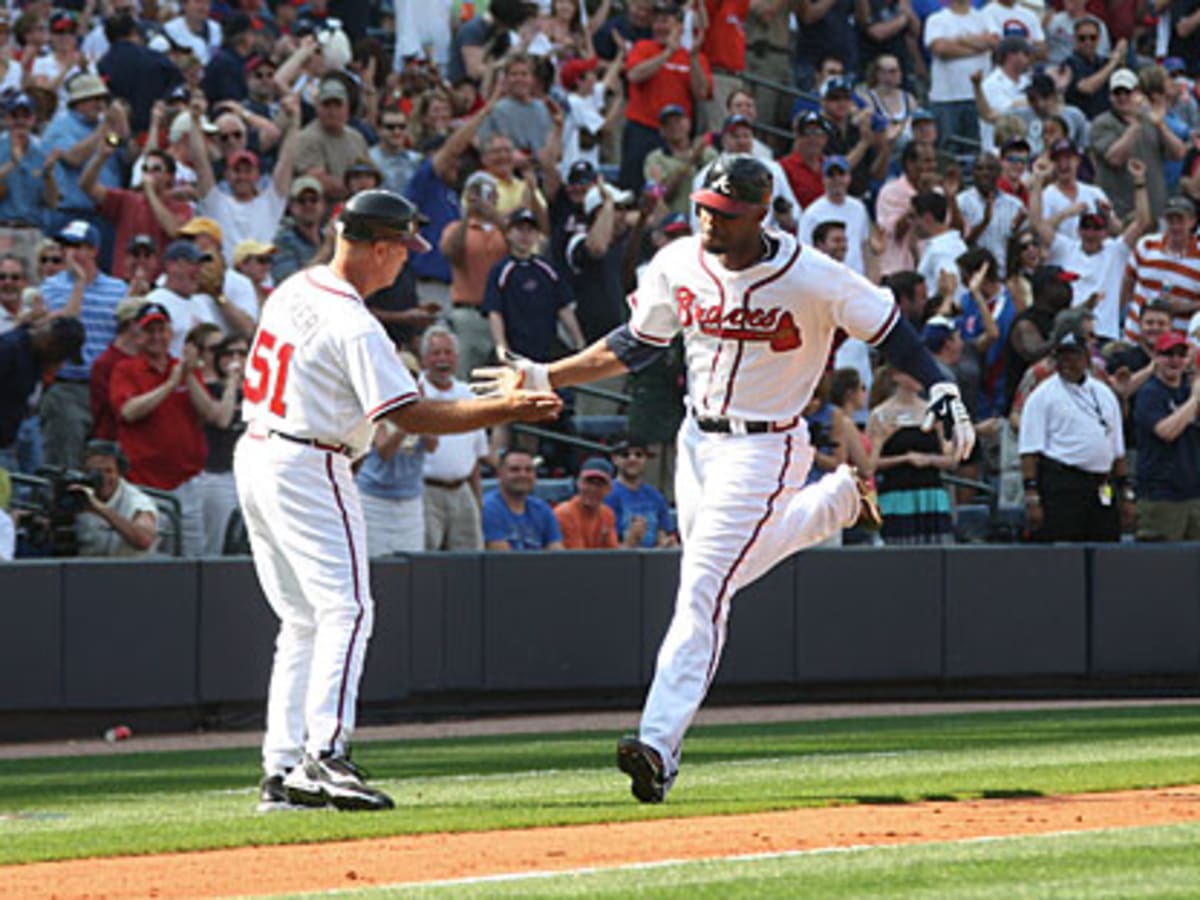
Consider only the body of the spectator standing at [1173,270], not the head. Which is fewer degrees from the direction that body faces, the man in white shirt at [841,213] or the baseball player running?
the baseball player running

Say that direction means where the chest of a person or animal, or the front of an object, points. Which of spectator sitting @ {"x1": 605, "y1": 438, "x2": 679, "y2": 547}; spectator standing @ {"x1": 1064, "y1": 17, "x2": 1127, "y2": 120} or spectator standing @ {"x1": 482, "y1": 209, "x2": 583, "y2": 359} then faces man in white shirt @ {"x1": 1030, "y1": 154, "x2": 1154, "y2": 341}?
spectator standing @ {"x1": 1064, "y1": 17, "x2": 1127, "y2": 120}

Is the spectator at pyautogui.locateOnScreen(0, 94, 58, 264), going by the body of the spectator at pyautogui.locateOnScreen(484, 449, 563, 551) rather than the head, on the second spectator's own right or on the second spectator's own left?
on the second spectator's own right

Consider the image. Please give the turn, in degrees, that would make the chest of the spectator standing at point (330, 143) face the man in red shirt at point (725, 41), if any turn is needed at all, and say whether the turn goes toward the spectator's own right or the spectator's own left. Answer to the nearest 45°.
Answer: approximately 135° to the spectator's own left

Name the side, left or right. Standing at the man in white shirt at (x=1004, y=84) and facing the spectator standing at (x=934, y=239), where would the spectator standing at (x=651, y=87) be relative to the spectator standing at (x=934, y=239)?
right

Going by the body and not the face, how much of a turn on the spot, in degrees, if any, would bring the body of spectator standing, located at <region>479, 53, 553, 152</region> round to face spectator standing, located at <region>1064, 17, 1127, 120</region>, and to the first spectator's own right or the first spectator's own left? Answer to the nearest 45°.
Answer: approximately 135° to the first spectator's own left
